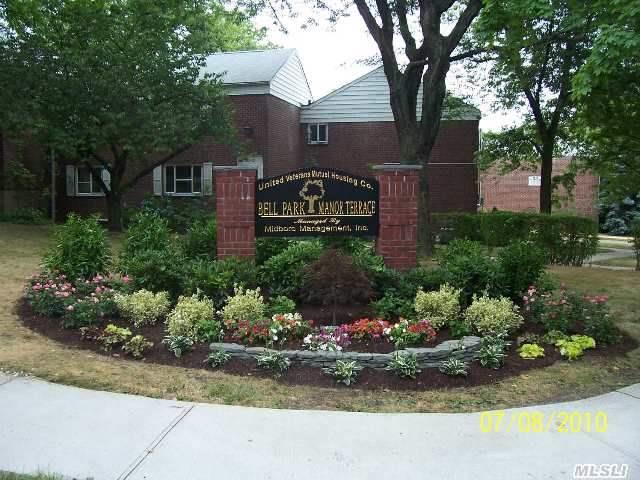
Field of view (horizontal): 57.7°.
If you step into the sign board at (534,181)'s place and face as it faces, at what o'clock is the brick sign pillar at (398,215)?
The brick sign pillar is roughly at 12 o'clock from the sign board.

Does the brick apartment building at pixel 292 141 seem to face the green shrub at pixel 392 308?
yes

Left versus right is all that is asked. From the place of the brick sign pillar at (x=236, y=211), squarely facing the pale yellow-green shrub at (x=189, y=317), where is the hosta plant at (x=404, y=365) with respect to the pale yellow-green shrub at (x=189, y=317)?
left

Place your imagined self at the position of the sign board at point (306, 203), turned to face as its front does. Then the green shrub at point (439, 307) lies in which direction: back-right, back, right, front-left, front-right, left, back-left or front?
front-left

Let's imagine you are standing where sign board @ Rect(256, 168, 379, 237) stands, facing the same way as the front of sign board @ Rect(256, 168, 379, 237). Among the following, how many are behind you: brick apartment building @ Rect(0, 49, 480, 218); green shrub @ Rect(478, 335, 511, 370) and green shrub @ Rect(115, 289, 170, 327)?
1

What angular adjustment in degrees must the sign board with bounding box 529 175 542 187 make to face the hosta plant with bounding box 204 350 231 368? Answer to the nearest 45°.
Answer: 0° — it already faces it

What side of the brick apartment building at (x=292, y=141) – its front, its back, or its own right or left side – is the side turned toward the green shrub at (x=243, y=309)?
front

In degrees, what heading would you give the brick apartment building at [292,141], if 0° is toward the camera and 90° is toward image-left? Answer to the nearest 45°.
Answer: approximately 0°

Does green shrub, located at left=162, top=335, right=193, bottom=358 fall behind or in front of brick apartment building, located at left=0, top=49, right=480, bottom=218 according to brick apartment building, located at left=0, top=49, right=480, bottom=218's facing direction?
in front

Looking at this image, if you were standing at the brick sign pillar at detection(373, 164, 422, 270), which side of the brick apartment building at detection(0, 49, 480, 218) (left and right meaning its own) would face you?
front

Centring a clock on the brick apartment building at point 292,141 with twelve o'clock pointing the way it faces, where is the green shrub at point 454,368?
The green shrub is roughly at 12 o'clock from the brick apartment building.

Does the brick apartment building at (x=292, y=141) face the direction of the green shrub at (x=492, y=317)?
yes

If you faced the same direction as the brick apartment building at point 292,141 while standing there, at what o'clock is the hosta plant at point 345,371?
The hosta plant is roughly at 12 o'clock from the brick apartment building.

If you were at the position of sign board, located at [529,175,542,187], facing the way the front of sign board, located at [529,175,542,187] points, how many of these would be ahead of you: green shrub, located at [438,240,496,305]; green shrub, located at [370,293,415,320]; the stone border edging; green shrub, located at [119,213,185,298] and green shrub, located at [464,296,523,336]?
5
